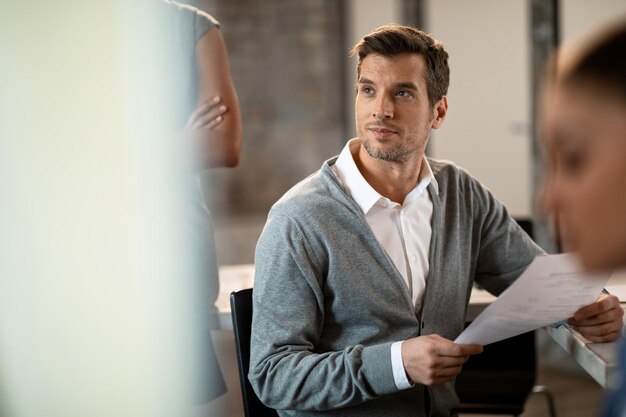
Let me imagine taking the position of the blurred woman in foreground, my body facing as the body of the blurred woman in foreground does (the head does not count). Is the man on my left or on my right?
on my right

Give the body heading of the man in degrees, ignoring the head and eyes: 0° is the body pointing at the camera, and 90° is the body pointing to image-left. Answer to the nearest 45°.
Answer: approximately 315°

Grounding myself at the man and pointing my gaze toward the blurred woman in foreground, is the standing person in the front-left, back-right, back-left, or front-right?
back-right

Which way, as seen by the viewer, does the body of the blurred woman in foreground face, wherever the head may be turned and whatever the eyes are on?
to the viewer's left

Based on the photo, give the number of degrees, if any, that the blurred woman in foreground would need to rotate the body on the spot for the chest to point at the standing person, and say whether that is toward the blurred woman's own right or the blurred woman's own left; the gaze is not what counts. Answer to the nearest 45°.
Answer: approximately 45° to the blurred woman's own right
